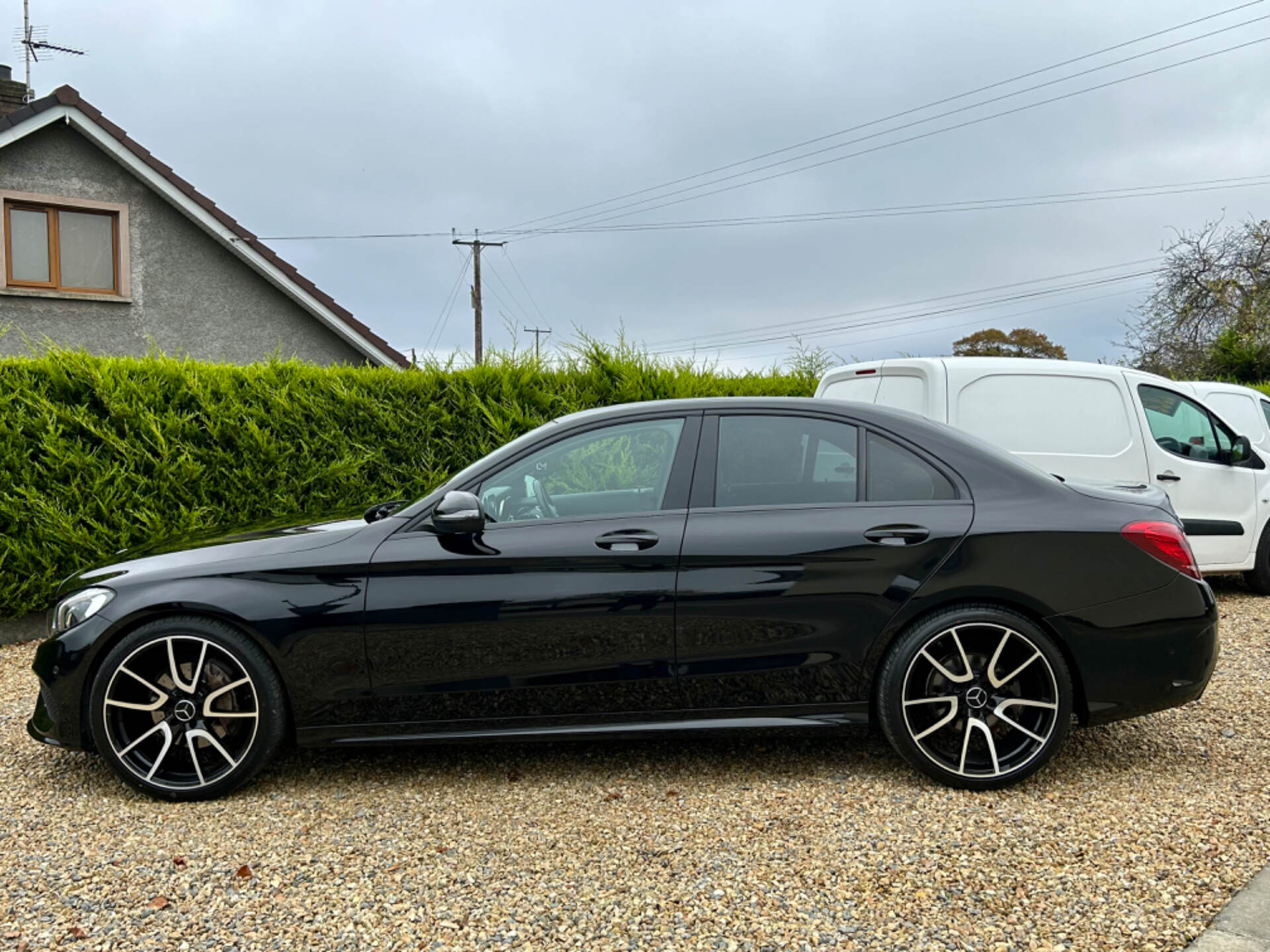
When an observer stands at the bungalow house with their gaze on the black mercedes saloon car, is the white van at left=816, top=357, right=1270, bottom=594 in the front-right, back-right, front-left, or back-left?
front-left

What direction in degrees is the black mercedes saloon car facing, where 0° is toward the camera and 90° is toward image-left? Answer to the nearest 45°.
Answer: approximately 90°

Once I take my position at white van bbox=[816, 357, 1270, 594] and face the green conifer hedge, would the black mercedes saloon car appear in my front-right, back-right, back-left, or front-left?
front-left

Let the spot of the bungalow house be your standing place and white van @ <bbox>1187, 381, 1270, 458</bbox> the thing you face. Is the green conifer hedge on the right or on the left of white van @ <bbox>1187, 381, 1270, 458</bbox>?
right

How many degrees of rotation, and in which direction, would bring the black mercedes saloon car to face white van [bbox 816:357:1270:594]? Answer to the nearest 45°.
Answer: approximately 135° to its right

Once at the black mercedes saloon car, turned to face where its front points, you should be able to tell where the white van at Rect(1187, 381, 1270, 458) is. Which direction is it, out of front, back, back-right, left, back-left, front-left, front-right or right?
back-right

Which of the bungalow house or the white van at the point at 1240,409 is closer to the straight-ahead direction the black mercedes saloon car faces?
the bungalow house

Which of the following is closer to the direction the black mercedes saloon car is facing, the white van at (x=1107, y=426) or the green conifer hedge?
the green conifer hedge

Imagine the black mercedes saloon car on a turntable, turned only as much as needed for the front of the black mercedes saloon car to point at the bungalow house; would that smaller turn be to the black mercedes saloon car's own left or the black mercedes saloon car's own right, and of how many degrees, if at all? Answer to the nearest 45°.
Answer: approximately 45° to the black mercedes saloon car's own right
